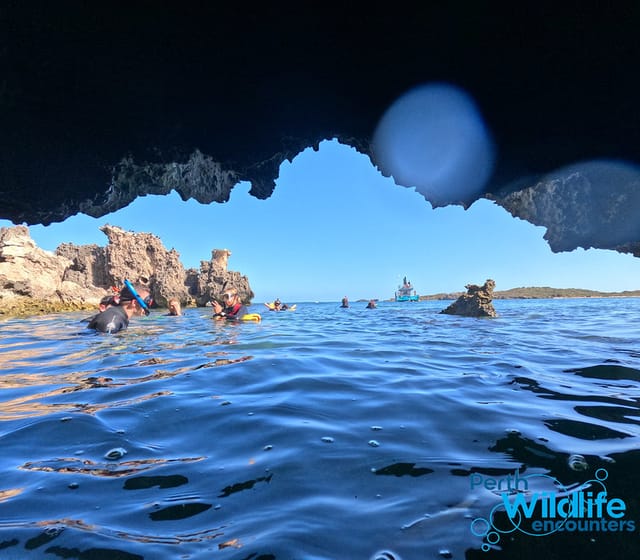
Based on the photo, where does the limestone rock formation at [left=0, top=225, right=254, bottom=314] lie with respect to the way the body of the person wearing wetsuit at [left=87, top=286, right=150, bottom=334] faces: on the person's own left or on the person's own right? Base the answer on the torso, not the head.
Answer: on the person's own left

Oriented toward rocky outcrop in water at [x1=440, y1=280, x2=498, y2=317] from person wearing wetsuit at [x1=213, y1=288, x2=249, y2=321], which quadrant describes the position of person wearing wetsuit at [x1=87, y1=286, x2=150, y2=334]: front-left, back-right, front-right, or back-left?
back-right

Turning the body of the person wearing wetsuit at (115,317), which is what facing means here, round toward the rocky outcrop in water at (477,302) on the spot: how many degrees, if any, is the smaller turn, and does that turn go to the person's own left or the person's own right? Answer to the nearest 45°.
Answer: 0° — they already face it

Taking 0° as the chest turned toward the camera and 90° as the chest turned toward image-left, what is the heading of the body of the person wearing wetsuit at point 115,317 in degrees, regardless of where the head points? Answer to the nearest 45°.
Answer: approximately 270°

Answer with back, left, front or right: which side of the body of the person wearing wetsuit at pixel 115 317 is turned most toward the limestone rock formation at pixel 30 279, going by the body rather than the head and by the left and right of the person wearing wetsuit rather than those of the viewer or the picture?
left

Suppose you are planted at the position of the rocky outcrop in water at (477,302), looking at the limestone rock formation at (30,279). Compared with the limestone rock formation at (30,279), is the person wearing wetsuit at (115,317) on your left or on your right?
left

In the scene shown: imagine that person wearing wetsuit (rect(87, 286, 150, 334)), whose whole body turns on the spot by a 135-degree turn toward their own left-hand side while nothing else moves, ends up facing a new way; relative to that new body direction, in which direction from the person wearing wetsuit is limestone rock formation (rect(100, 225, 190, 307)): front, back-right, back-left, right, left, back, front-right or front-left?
front-right
